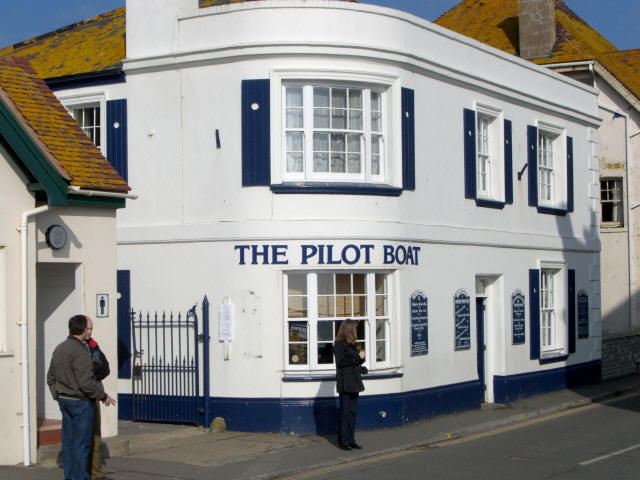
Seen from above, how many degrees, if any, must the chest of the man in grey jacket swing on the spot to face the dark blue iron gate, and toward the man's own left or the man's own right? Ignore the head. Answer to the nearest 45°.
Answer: approximately 45° to the man's own left

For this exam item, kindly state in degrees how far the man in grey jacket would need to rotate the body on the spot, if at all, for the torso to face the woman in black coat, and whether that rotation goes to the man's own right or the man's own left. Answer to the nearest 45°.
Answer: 0° — they already face them

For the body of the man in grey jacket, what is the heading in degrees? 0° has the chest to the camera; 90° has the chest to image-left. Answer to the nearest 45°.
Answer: approximately 225°

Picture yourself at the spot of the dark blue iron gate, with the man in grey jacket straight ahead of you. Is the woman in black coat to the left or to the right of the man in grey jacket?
left
